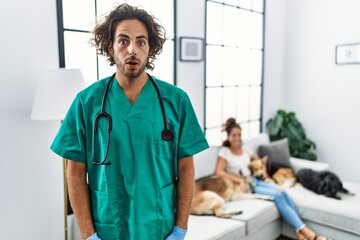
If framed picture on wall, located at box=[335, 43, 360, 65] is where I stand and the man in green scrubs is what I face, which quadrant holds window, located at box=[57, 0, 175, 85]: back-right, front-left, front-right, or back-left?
front-right

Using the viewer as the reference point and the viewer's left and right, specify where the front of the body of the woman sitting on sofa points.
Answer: facing the viewer and to the right of the viewer

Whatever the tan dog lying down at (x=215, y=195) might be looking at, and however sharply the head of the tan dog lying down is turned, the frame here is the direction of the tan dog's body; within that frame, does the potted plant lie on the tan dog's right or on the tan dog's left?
on the tan dog's left

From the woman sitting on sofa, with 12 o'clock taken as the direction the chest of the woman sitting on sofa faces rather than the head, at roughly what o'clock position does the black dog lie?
The black dog is roughly at 10 o'clock from the woman sitting on sofa.

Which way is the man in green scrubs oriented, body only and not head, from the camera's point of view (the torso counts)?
toward the camera

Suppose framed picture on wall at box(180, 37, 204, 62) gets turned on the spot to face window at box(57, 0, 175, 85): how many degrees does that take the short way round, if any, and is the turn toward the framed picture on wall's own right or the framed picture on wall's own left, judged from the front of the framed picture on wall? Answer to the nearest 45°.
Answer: approximately 45° to the framed picture on wall's own right

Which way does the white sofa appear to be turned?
toward the camera

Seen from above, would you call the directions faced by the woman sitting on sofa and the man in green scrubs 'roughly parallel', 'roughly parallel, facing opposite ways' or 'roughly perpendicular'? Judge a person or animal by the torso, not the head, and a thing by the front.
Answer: roughly parallel

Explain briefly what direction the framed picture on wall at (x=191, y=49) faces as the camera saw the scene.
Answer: facing the viewer

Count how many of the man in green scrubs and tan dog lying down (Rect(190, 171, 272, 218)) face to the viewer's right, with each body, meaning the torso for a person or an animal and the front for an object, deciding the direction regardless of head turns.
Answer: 1

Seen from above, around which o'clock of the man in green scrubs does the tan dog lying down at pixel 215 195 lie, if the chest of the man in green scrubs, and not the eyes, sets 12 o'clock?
The tan dog lying down is roughly at 7 o'clock from the man in green scrubs.

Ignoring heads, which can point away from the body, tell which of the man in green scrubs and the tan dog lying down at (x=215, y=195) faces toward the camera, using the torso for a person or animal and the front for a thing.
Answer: the man in green scrubs

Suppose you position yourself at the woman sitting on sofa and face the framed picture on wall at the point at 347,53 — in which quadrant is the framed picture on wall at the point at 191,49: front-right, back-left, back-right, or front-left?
back-left

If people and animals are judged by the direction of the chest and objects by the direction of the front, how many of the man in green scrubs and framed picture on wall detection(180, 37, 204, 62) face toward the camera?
2

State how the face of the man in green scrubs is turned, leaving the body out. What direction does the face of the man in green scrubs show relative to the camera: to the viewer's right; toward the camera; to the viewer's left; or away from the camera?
toward the camera

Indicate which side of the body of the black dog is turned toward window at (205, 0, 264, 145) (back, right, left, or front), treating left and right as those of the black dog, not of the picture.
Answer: back
